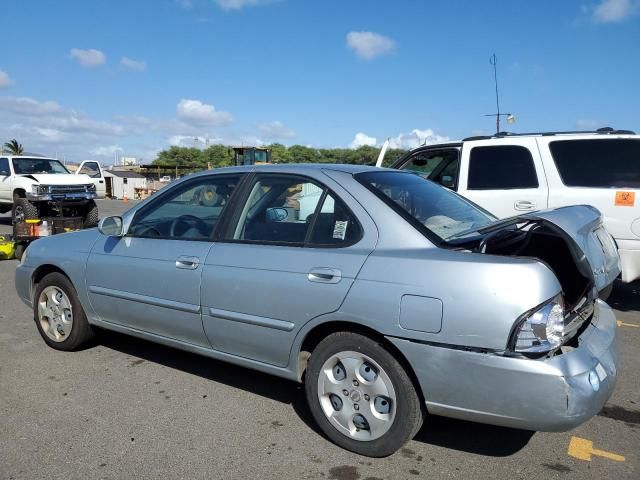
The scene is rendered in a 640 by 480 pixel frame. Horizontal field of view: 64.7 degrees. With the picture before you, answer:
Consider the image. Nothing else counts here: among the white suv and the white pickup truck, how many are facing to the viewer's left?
1

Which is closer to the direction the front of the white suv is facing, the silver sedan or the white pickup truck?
the white pickup truck

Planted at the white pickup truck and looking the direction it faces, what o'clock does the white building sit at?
The white building is roughly at 8 o'clock from the white pickup truck.

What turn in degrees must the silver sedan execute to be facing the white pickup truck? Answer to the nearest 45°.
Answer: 0° — it already faces it

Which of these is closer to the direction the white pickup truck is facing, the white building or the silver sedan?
the silver sedan

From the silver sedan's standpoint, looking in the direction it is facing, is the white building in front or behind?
in front

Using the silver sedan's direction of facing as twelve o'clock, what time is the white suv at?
The white suv is roughly at 3 o'clock from the silver sedan.

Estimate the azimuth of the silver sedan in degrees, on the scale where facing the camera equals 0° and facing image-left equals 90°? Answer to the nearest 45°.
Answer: approximately 135°

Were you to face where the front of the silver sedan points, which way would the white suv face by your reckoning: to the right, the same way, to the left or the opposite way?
the same way

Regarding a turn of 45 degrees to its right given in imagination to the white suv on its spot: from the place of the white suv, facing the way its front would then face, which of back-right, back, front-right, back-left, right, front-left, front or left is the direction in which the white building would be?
front

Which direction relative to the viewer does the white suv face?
to the viewer's left

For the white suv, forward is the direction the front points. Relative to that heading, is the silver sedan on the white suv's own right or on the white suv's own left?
on the white suv's own left
